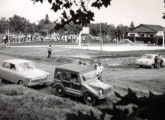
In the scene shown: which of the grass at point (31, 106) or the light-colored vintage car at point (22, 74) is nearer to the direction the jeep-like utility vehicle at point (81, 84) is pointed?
the grass

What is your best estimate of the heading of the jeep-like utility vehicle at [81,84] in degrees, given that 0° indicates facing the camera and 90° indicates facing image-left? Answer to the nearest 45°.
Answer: approximately 315°

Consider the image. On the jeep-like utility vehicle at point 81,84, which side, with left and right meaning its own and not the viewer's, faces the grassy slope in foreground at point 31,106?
right

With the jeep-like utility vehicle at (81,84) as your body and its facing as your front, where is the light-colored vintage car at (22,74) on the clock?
The light-colored vintage car is roughly at 6 o'clock from the jeep-like utility vehicle.
